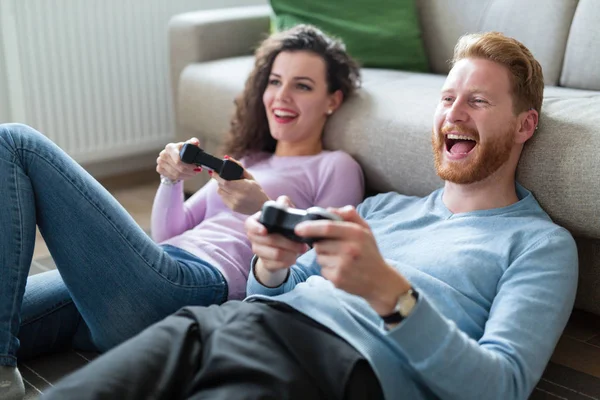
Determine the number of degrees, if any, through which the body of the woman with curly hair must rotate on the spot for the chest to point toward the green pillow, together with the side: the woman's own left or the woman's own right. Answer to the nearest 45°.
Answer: approximately 180°

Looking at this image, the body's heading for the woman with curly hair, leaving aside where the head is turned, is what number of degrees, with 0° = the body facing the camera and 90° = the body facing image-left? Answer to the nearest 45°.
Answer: approximately 45°

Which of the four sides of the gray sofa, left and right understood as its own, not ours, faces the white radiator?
right

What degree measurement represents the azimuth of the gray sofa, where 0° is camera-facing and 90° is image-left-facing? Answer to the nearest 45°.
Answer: approximately 45°
